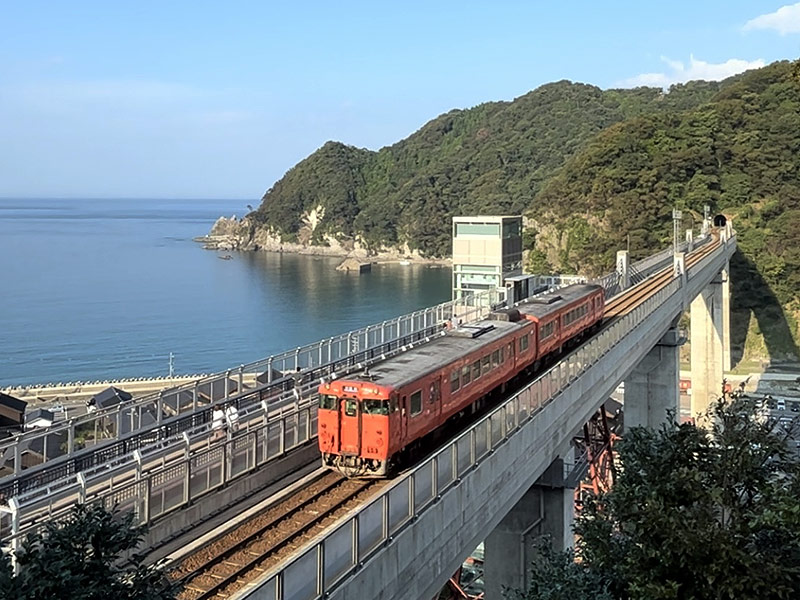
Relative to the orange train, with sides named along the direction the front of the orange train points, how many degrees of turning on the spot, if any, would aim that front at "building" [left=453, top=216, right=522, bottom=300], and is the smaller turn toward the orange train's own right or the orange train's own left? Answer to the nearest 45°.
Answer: approximately 135° to the orange train's own right

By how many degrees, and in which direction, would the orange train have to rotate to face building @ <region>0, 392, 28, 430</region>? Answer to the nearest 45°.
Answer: approximately 90° to its right

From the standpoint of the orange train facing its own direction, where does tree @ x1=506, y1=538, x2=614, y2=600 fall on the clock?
The tree is roughly at 10 o'clock from the orange train.

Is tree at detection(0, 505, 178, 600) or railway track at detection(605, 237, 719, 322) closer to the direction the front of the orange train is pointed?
the tree

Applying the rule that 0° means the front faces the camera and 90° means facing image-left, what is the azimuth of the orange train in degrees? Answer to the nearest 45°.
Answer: approximately 45°

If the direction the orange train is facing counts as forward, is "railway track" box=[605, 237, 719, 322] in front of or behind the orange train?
behind

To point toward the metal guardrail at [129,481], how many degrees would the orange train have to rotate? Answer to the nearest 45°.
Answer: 0° — it already faces it

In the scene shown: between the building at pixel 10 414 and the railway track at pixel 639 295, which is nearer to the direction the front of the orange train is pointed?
the building

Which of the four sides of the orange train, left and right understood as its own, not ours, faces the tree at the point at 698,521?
left

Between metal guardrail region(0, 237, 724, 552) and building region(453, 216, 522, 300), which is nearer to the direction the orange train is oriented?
the metal guardrail

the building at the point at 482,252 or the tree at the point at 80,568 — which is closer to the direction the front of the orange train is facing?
the tree

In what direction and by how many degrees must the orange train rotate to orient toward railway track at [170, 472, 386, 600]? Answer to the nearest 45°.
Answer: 0° — it already faces it

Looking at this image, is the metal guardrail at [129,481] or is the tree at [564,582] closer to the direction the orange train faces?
the metal guardrail
